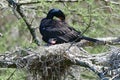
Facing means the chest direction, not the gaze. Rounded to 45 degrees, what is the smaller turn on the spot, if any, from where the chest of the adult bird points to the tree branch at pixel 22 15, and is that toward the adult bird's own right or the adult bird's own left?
approximately 45° to the adult bird's own right

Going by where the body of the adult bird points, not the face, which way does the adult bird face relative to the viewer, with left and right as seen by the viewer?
facing to the left of the viewer
